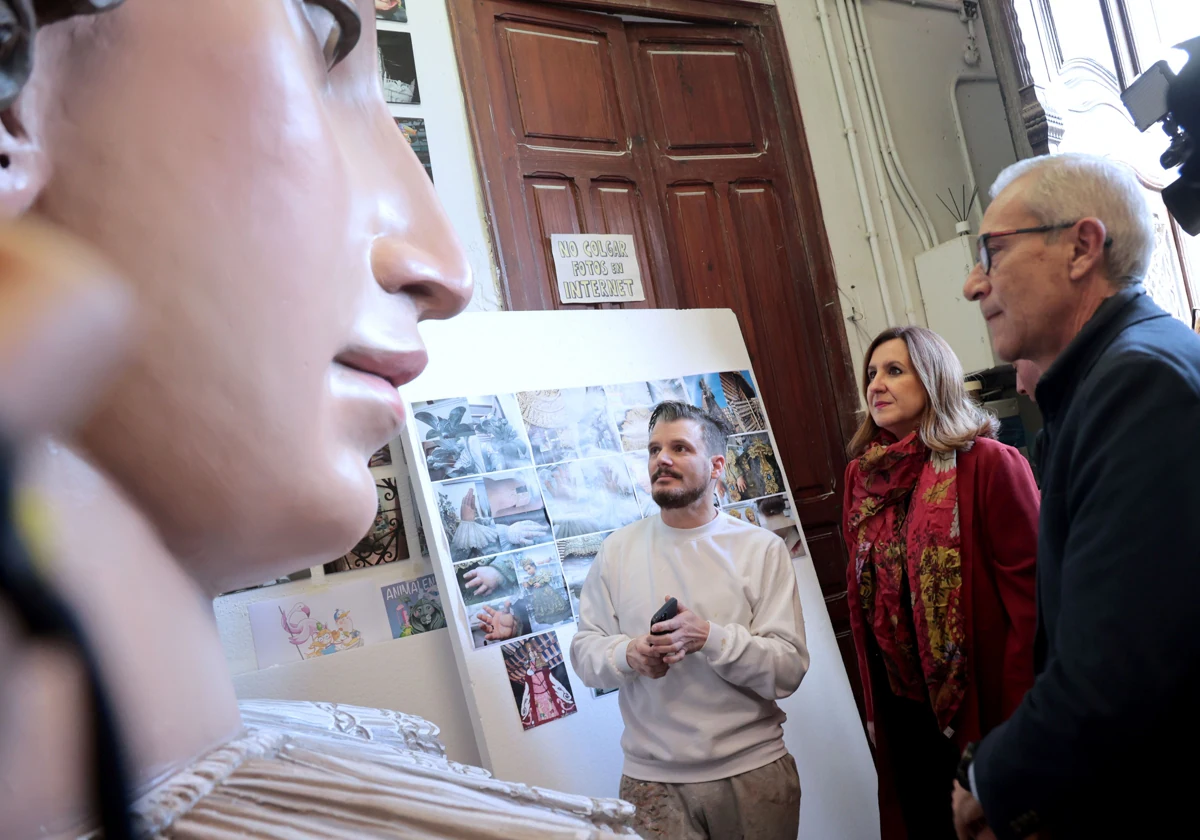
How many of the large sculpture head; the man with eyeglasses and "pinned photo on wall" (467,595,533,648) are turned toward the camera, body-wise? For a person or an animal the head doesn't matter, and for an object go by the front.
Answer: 1

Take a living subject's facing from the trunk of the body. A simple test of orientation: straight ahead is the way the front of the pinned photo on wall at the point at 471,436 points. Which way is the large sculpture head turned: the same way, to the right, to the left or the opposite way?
to the left

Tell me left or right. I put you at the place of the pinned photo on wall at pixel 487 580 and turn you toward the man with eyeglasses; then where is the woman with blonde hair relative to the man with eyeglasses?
left

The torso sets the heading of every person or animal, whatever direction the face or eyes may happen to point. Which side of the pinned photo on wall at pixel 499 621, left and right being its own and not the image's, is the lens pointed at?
front

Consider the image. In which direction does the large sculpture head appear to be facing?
to the viewer's right

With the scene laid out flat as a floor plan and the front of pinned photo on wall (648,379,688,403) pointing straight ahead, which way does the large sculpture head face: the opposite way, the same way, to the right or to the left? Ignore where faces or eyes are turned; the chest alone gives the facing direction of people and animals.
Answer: to the left

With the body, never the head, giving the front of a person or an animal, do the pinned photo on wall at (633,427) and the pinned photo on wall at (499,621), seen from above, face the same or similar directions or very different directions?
same or similar directions

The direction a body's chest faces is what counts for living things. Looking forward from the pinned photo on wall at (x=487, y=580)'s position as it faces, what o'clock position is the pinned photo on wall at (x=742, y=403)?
the pinned photo on wall at (x=742, y=403) is roughly at 8 o'clock from the pinned photo on wall at (x=487, y=580).

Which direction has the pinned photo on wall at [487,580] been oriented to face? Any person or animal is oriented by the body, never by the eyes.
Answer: toward the camera

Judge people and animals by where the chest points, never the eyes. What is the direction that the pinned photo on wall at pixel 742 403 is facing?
toward the camera

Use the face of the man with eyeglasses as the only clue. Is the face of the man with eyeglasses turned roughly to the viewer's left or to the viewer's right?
to the viewer's left

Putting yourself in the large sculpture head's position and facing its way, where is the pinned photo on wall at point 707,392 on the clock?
The pinned photo on wall is roughly at 10 o'clock from the large sculpture head.

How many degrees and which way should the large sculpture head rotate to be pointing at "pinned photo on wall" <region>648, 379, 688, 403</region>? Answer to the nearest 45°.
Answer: approximately 45° to its left

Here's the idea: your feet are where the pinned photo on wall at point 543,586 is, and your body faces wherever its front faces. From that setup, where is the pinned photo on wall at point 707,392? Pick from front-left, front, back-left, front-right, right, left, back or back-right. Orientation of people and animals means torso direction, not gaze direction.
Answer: back-left

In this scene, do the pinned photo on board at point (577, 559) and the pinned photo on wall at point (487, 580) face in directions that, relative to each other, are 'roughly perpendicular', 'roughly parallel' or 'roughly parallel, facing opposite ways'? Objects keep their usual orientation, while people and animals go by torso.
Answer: roughly parallel
